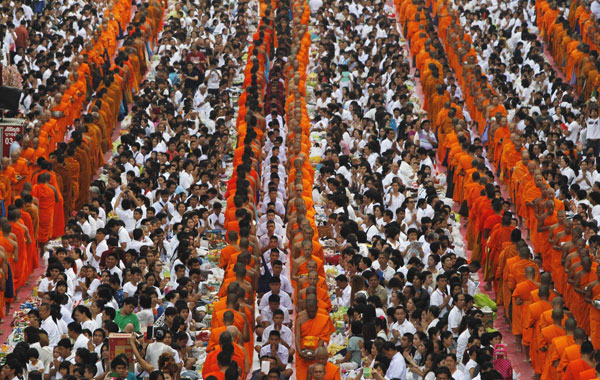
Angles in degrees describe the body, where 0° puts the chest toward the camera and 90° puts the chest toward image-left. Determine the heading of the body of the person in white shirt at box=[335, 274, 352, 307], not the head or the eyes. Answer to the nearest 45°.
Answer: approximately 90°

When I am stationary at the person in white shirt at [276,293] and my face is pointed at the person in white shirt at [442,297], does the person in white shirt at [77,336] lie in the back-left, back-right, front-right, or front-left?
back-right

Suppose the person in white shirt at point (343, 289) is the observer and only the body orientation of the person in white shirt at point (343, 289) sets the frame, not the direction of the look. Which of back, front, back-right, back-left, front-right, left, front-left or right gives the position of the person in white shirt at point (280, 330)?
front-left

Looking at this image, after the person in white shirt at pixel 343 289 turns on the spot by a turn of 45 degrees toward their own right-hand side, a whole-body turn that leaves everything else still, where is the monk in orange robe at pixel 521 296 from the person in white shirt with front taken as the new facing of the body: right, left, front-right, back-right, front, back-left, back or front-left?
back-right

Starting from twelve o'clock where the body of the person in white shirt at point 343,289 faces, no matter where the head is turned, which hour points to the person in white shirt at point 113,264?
the person in white shirt at point 113,264 is roughly at 12 o'clock from the person in white shirt at point 343,289.
